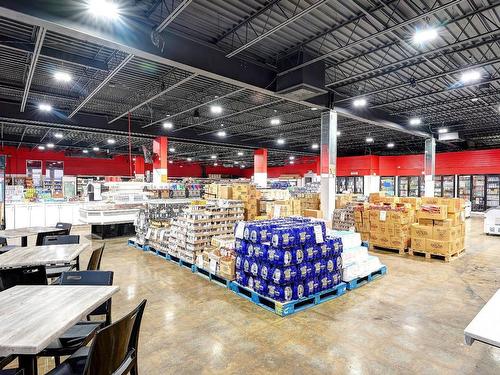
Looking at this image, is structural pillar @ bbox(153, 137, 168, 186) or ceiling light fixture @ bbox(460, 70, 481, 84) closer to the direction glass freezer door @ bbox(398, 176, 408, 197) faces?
the ceiling light fixture

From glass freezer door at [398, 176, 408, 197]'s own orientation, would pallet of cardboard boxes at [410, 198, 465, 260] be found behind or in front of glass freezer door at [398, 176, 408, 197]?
in front

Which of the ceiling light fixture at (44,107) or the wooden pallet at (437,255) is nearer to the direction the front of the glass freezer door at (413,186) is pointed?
the wooden pallet

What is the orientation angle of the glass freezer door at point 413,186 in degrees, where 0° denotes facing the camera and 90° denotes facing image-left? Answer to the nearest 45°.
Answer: approximately 0°

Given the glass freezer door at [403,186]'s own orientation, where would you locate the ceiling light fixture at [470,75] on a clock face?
The ceiling light fixture is roughly at 12 o'clock from the glass freezer door.

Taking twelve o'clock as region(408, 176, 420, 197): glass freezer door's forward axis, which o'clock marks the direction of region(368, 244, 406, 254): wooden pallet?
The wooden pallet is roughly at 12 o'clock from the glass freezer door.

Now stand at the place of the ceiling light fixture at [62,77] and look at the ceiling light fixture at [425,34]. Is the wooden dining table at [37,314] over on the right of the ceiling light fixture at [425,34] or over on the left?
right

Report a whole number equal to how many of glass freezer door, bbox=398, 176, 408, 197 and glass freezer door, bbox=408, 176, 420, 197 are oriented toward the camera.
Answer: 2

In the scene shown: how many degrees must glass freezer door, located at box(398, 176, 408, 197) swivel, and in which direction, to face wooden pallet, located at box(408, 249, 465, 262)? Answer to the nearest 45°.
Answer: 0° — it already faces it

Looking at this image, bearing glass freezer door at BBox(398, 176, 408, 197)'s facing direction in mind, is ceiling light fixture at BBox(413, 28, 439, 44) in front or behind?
in front
